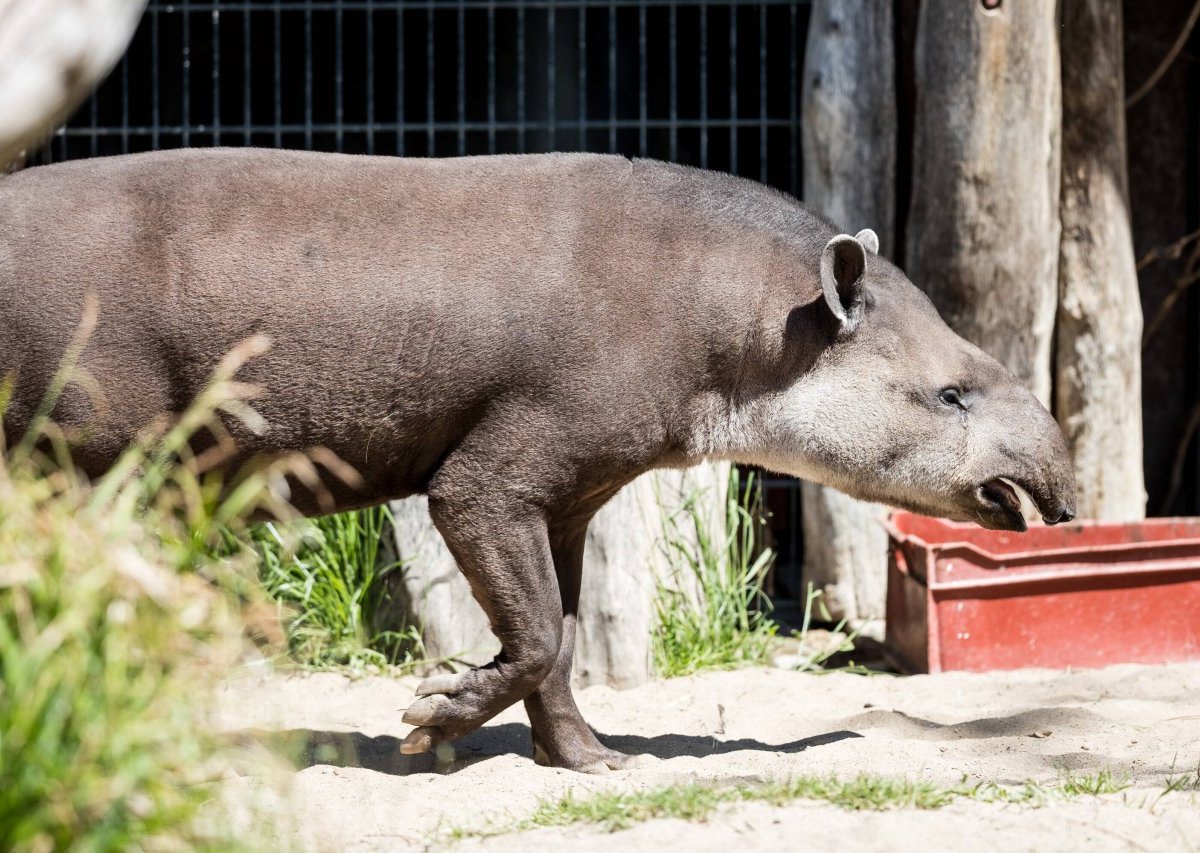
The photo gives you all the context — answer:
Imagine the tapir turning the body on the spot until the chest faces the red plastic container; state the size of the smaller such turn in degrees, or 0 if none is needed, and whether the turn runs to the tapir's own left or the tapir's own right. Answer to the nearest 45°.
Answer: approximately 45° to the tapir's own left

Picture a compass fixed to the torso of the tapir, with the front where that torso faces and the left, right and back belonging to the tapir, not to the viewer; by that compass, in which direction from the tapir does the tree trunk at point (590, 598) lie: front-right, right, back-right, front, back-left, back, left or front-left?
left

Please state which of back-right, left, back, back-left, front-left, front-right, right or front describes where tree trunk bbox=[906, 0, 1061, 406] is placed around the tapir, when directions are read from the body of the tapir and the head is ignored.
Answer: front-left

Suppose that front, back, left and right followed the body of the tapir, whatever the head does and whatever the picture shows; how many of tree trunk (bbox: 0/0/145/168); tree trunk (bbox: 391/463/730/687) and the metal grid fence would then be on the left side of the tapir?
2

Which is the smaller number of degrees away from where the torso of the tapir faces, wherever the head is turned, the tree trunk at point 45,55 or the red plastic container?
the red plastic container

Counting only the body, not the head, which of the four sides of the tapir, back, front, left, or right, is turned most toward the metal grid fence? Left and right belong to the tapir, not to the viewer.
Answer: left

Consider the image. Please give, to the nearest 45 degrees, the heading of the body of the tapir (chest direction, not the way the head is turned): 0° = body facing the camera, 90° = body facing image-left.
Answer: approximately 270°

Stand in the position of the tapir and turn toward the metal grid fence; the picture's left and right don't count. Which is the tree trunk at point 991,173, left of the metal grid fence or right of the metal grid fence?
right

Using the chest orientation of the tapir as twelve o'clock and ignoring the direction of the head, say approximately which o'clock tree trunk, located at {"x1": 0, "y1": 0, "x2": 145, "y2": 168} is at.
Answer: The tree trunk is roughly at 4 o'clock from the tapir.
